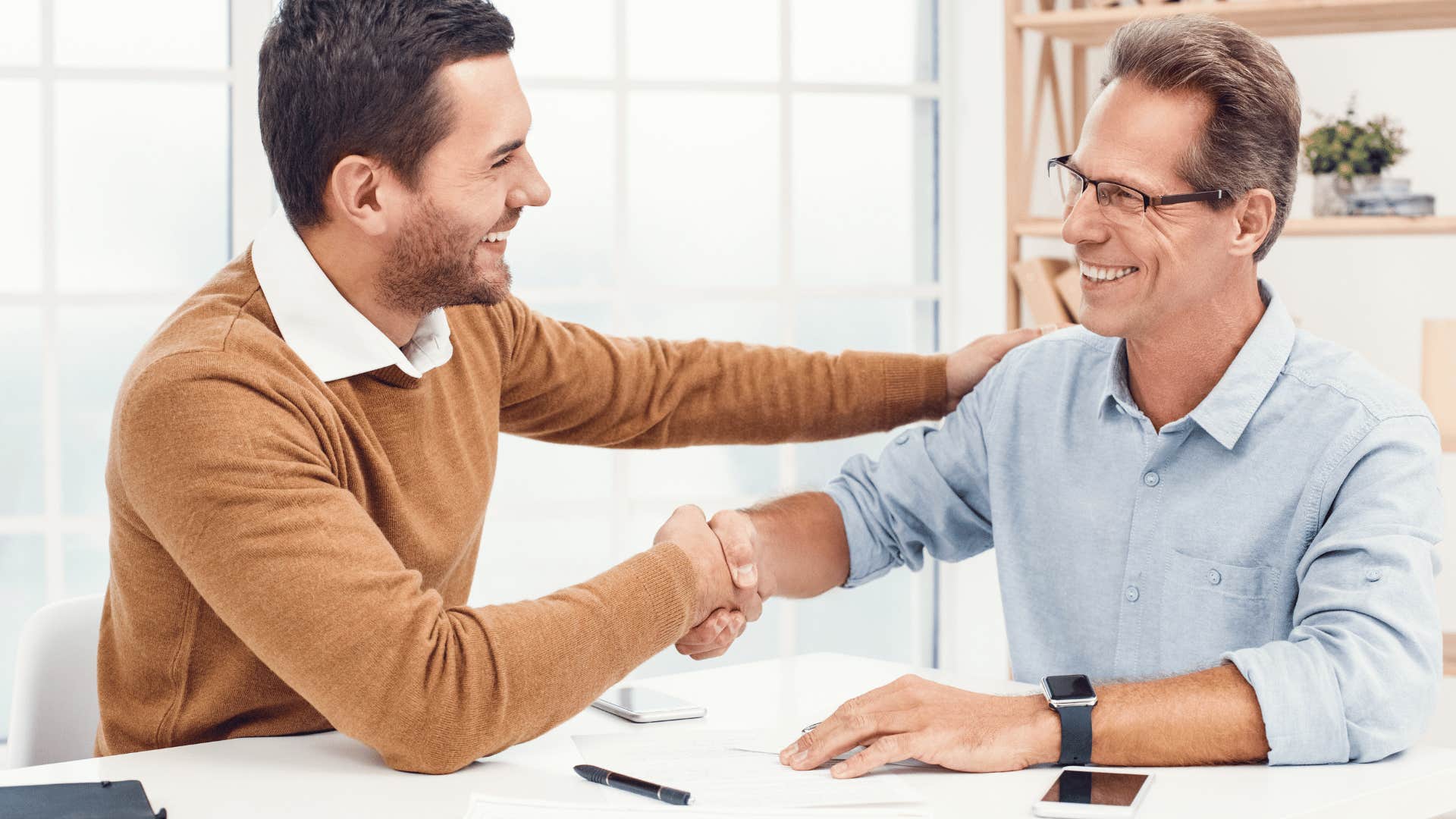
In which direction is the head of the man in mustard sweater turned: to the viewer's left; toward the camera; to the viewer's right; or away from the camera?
to the viewer's right

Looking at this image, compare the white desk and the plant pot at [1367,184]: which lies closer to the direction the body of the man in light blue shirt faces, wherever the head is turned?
the white desk

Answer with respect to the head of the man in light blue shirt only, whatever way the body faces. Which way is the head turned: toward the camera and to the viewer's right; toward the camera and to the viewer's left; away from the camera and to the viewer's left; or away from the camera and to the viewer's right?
toward the camera and to the viewer's left

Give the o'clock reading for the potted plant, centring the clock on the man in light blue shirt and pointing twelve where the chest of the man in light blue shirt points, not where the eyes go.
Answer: The potted plant is roughly at 5 o'clock from the man in light blue shirt.

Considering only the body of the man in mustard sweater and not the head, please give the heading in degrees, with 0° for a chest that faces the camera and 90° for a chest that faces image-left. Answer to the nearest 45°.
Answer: approximately 315°

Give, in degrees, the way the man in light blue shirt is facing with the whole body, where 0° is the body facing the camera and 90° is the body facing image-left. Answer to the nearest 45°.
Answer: approximately 45°

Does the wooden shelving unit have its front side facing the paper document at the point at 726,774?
yes

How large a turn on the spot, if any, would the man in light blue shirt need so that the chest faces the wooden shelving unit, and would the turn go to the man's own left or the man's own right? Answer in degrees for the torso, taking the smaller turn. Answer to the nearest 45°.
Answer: approximately 135° to the man's own right
